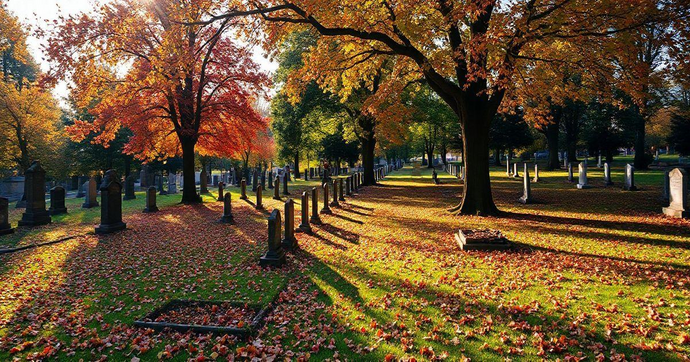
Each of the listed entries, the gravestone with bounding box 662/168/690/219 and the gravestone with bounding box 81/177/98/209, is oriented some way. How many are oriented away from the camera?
0

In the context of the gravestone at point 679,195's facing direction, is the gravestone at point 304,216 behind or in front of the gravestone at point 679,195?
in front

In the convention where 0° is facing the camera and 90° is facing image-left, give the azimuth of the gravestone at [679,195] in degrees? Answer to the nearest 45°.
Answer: approximately 45°

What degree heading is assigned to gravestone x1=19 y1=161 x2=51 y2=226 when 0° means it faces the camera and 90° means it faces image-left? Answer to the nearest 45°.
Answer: approximately 315°

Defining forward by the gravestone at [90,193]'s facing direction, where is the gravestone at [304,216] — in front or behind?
in front

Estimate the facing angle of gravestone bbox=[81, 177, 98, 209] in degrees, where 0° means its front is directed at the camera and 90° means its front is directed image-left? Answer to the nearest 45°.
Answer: approximately 315°
